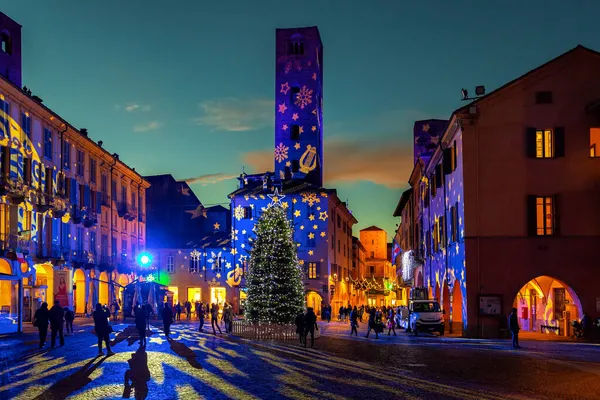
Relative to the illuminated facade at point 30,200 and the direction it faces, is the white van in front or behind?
in front

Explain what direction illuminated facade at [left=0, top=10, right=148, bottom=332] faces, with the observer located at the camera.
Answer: facing the viewer and to the right of the viewer

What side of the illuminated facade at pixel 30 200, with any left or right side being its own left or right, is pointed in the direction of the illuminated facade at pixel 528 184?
front

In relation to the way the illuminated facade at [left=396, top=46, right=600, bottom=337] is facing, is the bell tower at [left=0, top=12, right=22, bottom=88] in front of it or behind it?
in front

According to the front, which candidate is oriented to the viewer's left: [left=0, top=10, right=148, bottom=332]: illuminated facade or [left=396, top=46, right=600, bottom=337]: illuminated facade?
[left=396, top=46, right=600, bottom=337]: illuminated facade

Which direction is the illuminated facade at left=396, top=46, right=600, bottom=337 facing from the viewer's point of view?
to the viewer's left

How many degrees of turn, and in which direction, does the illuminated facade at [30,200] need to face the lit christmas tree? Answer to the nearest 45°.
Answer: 0° — it already faces it

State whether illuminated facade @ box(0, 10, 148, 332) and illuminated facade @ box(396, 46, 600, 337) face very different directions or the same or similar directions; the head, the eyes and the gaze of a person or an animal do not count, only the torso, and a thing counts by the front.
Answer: very different directions

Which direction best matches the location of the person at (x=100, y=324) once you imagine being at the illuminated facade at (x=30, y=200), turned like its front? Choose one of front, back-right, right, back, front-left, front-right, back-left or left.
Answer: front-right

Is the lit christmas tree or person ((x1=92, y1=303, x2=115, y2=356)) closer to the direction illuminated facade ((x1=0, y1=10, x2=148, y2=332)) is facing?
the lit christmas tree

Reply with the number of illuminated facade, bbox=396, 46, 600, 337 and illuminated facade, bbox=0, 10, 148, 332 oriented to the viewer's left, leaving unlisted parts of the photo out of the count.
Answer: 1

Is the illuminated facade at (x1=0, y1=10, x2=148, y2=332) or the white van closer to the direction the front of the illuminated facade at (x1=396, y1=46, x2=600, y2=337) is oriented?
the illuminated facade
